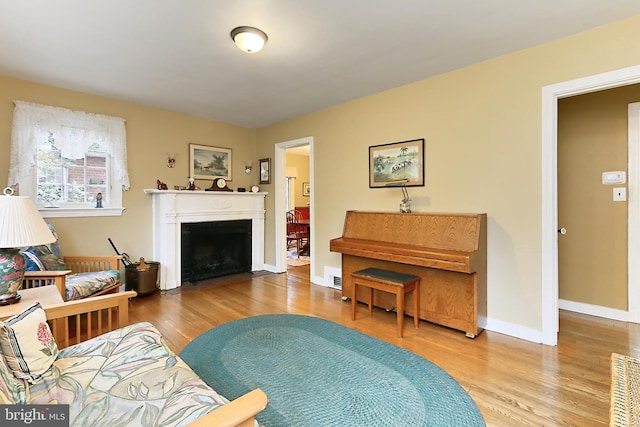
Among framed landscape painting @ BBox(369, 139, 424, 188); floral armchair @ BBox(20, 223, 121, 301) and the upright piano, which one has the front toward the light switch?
the floral armchair

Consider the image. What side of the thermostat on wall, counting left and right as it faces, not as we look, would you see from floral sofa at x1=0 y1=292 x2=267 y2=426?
front

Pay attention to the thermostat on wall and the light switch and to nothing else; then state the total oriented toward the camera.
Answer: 2

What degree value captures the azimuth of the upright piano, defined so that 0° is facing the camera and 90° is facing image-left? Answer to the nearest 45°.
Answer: approximately 45°

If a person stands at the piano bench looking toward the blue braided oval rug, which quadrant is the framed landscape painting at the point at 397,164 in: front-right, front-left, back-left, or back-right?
back-right

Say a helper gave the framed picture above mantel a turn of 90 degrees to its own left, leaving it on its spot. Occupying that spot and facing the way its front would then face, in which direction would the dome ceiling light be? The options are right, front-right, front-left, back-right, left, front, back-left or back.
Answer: back-right

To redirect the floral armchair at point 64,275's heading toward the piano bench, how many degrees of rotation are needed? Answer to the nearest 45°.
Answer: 0° — it already faces it

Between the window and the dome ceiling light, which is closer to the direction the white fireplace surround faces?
the dome ceiling light

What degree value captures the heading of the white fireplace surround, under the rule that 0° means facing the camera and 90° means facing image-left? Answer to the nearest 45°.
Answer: approximately 315°

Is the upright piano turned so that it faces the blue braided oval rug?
yes
